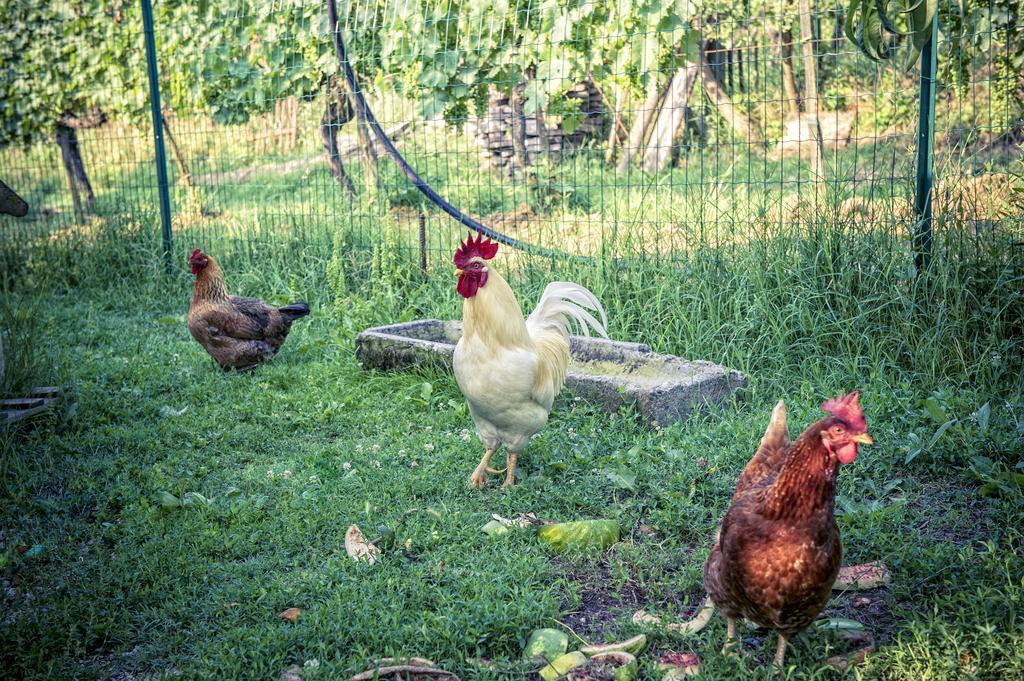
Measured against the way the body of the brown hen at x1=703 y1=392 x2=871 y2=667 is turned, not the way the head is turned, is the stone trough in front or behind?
behind

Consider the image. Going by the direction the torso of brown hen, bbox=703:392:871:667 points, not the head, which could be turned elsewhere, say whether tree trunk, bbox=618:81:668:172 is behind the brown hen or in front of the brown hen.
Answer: behind

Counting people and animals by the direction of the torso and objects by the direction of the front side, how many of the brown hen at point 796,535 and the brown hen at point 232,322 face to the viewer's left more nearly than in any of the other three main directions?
1

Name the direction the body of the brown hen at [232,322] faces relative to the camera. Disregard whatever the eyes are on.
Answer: to the viewer's left

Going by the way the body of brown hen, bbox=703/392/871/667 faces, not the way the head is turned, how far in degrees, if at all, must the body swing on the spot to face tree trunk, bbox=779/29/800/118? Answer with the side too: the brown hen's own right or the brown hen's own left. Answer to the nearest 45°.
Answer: approximately 135° to the brown hen's own left

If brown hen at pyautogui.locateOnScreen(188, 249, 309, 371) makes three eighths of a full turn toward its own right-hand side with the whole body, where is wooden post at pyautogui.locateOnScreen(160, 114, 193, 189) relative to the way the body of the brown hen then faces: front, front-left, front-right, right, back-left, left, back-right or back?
front-left

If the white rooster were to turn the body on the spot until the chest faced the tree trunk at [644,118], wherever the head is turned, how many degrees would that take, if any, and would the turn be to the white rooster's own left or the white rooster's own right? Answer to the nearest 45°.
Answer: approximately 135° to the white rooster's own right

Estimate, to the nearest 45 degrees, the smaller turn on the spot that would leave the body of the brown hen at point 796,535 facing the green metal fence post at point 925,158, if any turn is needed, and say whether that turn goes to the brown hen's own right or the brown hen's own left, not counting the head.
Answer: approximately 135° to the brown hen's own left

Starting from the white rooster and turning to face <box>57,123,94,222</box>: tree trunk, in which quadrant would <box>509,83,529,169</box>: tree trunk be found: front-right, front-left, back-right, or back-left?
front-right

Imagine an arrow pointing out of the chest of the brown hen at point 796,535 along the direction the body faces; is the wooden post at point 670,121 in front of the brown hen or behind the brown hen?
behind

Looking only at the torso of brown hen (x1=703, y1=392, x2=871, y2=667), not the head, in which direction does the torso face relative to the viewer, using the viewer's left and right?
facing the viewer and to the right of the viewer

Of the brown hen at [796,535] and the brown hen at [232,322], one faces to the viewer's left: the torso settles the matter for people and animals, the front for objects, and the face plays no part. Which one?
the brown hen at [232,322]
